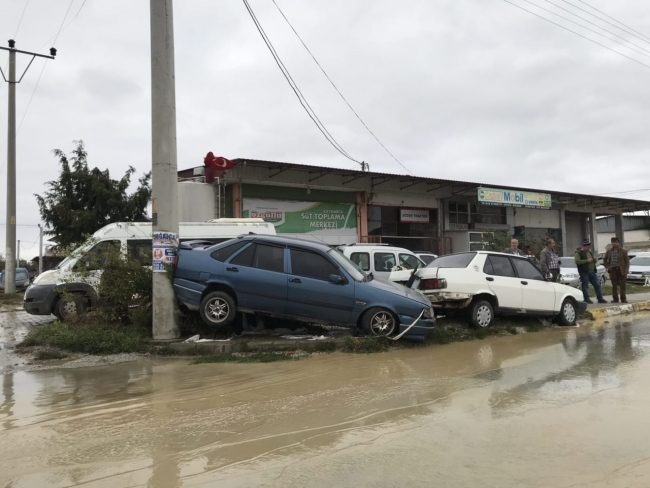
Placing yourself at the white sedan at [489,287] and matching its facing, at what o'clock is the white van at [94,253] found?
The white van is roughly at 7 o'clock from the white sedan.

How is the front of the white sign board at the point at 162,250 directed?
toward the camera

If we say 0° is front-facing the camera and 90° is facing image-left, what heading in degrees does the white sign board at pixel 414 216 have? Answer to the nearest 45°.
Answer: approximately 0°

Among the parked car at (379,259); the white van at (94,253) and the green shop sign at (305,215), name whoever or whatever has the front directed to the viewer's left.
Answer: the white van

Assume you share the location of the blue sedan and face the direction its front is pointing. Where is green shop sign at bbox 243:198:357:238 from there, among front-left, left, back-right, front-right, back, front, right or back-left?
left

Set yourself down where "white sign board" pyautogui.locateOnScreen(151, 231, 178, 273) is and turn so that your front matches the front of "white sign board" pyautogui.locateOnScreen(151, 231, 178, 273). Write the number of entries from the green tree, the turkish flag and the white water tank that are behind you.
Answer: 3

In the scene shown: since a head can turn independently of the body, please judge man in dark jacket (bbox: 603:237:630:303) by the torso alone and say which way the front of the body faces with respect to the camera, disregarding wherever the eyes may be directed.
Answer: toward the camera

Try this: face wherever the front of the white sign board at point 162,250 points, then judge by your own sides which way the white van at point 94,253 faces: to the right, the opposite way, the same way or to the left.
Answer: to the right

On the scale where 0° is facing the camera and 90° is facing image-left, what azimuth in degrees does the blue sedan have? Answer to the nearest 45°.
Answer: approximately 270°

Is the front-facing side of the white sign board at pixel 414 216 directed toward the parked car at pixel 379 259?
yes

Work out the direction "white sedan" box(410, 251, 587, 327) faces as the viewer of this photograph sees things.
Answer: facing away from the viewer and to the right of the viewer

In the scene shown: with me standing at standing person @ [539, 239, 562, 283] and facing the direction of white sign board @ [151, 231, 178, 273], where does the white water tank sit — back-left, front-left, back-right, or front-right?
front-right

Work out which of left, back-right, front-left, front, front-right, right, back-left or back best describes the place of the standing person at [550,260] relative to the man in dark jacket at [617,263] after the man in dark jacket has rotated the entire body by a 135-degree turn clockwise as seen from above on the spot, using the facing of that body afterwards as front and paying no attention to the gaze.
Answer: left

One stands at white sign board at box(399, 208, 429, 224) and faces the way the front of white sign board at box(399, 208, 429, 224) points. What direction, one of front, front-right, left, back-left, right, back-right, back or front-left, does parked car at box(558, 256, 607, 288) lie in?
front-left

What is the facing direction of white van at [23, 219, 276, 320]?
to the viewer's left

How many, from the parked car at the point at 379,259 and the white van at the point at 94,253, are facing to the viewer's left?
1
